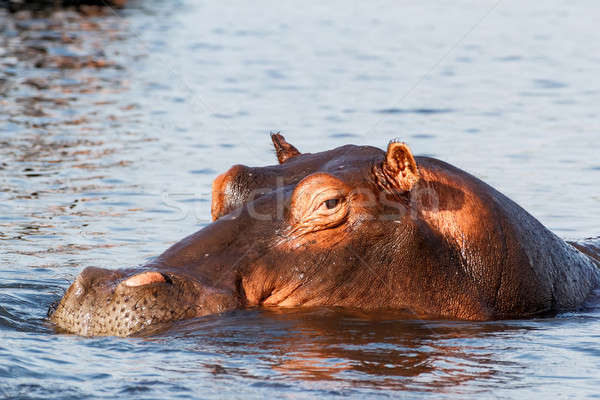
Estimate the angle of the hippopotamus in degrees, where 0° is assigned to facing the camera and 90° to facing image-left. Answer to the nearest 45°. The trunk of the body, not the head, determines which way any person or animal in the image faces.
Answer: approximately 45°
